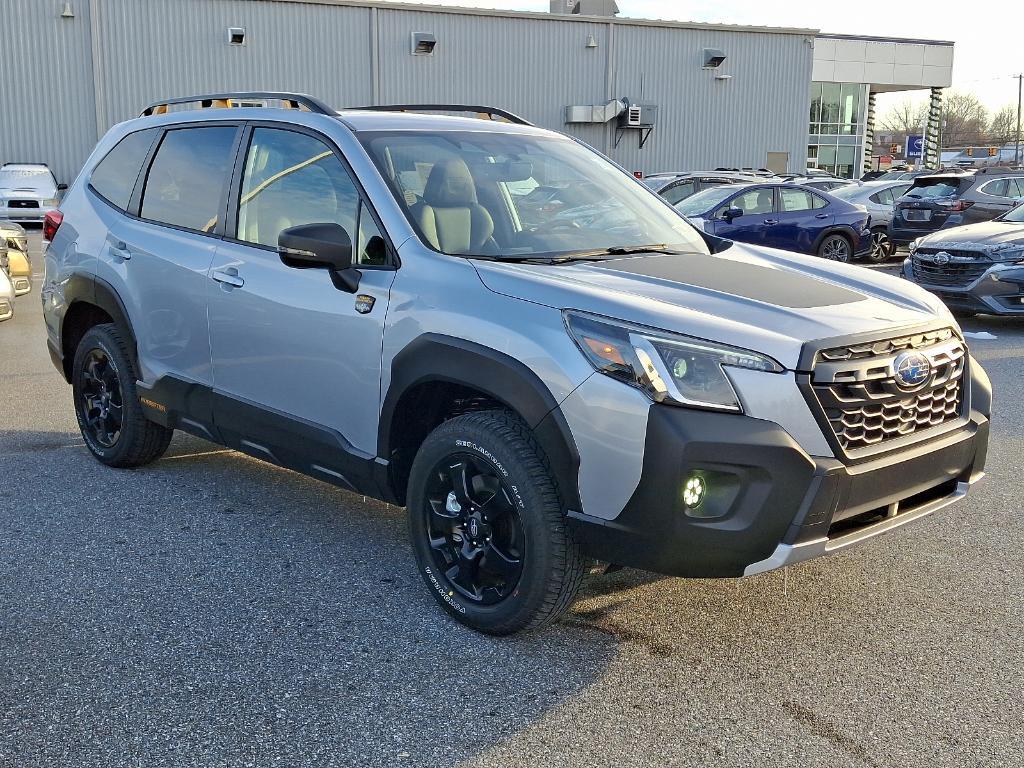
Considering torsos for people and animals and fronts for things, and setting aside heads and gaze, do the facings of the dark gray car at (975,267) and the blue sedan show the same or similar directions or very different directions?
same or similar directions

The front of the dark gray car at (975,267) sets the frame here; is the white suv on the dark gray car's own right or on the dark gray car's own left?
on the dark gray car's own right

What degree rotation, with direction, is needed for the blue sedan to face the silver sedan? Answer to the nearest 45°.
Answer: approximately 135° to its right

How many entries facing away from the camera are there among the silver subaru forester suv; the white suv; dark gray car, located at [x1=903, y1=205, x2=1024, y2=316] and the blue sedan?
0

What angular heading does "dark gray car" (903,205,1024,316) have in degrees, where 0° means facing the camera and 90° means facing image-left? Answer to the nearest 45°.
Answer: approximately 45°

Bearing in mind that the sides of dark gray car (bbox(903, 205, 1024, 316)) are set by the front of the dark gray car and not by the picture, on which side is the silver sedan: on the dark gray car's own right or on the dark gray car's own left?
on the dark gray car's own right

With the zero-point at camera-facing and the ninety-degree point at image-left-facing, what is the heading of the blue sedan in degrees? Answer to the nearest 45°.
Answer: approximately 45°

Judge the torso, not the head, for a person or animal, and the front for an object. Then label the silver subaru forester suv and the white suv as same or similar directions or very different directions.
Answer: same or similar directions

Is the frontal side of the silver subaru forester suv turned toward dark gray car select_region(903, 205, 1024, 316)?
no

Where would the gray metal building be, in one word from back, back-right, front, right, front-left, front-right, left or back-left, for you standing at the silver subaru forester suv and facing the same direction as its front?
back-left

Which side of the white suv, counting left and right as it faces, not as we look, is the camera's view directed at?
front

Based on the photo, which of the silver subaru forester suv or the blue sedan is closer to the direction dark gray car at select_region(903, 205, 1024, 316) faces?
the silver subaru forester suv

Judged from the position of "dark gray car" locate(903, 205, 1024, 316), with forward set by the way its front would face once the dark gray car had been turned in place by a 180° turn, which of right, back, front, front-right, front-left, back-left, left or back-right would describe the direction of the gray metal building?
left

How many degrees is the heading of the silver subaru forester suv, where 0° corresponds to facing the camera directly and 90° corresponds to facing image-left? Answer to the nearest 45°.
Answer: approximately 315°

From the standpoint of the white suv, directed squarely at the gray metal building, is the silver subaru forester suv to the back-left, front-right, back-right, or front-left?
back-right

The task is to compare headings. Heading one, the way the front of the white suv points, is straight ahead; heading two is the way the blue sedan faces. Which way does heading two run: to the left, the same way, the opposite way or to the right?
to the right
